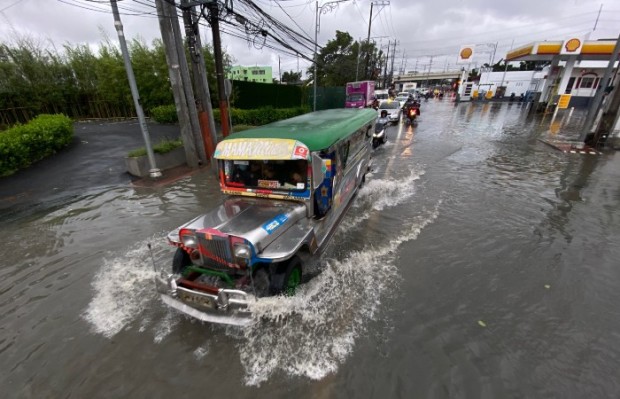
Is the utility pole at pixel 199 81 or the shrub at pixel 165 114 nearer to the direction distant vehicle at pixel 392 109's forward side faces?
the utility pole

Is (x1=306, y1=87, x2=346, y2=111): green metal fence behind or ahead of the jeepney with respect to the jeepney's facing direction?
behind

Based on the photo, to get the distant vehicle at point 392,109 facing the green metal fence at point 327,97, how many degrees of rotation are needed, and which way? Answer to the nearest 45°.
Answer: approximately 135° to its right

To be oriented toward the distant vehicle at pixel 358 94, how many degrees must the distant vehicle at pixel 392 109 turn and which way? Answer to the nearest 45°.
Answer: approximately 135° to its right

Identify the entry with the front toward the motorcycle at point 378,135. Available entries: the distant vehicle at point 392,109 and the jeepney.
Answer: the distant vehicle

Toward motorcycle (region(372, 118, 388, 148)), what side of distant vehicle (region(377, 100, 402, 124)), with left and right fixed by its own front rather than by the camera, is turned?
front

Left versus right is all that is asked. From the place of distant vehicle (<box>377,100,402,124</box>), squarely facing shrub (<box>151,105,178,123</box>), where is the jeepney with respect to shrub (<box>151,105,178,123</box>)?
left

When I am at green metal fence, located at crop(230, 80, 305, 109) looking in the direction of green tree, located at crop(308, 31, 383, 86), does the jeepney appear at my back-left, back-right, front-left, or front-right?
back-right

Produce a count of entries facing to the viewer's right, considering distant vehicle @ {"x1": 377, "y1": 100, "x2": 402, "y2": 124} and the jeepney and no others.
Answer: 0

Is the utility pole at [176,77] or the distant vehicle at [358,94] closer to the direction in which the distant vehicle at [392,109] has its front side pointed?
the utility pole

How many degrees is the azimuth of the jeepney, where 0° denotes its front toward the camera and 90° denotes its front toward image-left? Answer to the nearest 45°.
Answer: approximately 45°

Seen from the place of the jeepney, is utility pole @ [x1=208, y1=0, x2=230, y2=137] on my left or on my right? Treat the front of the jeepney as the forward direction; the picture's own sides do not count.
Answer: on my right

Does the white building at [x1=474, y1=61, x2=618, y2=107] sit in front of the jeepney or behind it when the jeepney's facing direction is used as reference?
behind
